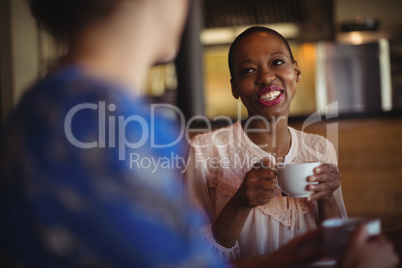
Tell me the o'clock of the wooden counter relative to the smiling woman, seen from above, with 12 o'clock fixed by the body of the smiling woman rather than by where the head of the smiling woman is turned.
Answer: The wooden counter is roughly at 7 o'clock from the smiling woman.

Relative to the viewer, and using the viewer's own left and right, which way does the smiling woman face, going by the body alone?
facing the viewer
